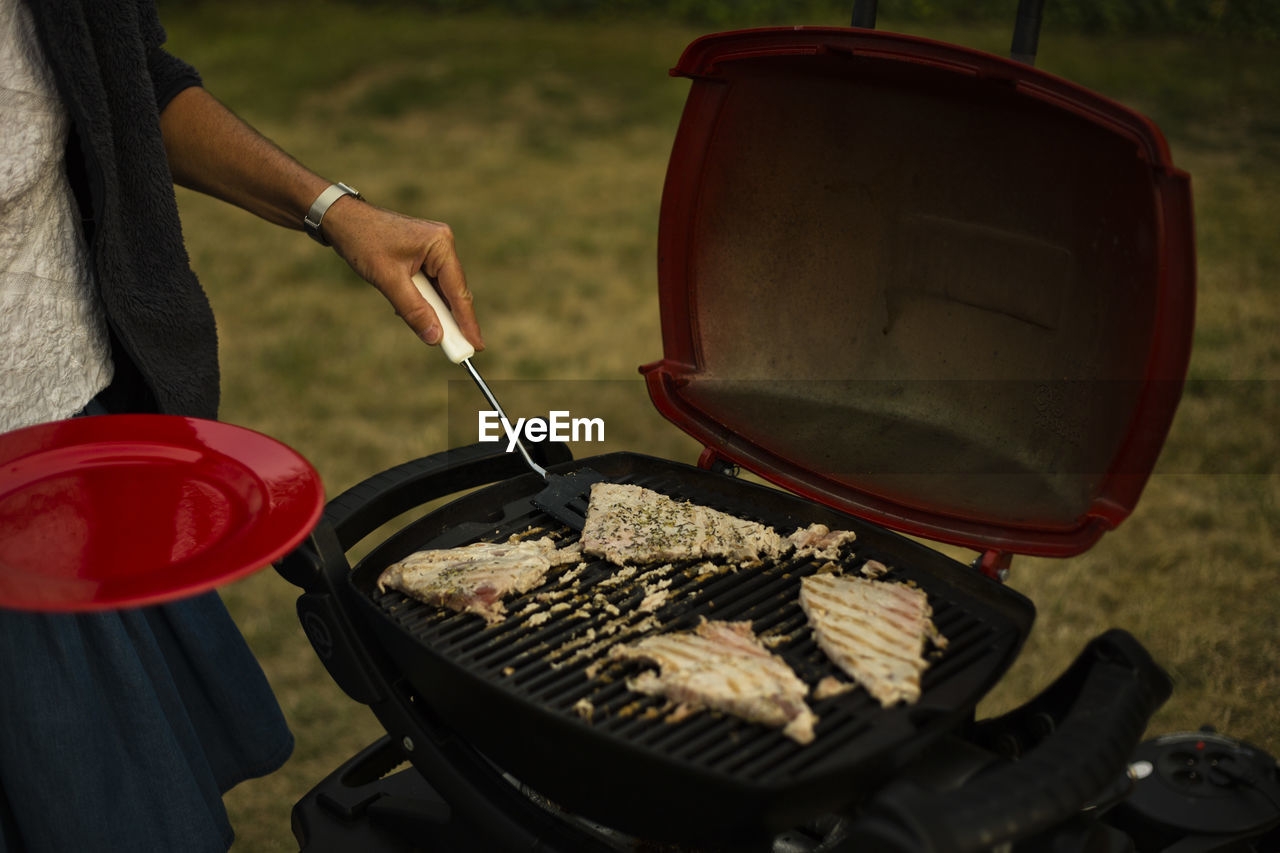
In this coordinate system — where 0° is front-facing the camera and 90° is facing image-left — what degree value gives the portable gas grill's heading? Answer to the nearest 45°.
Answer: approximately 45°
